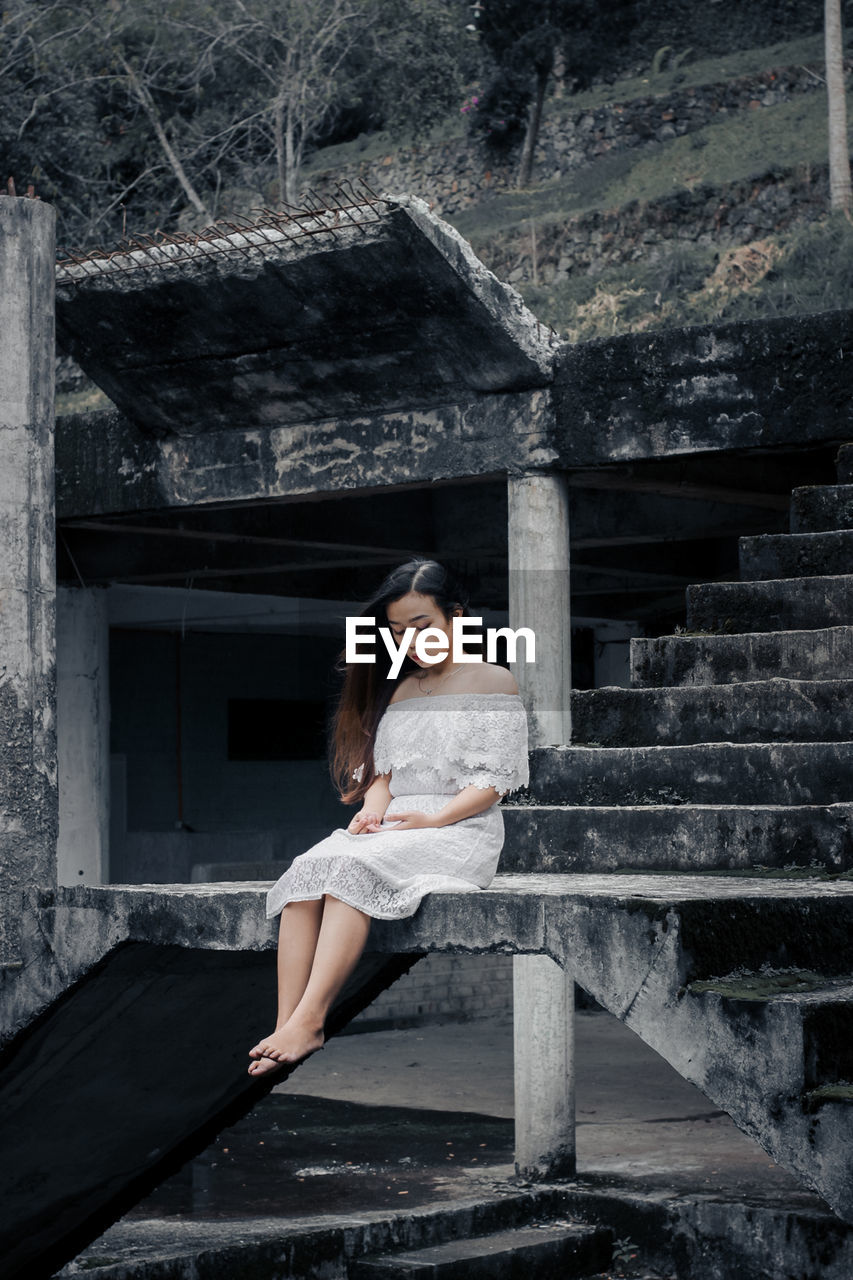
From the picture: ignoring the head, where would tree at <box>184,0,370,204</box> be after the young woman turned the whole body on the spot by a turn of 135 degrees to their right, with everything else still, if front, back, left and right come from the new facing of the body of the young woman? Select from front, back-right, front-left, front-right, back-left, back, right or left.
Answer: front

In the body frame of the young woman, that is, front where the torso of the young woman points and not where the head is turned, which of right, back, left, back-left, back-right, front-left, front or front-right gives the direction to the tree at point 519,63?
back-right

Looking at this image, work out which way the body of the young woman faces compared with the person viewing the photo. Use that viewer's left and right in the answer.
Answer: facing the viewer and to the left of the viewer
